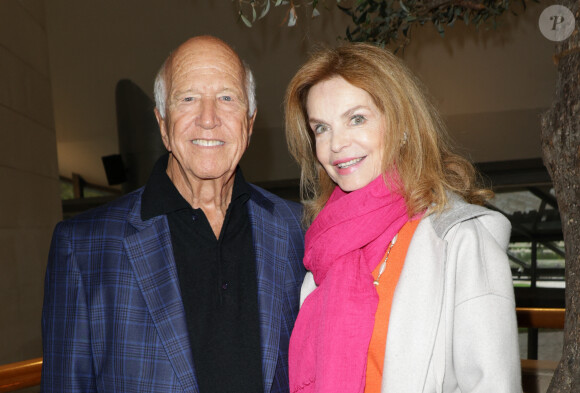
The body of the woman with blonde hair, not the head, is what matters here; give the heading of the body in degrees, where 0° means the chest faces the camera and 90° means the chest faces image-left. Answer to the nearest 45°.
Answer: approximately 45°

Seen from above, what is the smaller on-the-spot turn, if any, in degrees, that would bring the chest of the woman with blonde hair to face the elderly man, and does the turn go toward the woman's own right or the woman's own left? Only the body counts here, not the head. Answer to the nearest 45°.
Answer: approximately 45° to the woman's own right
